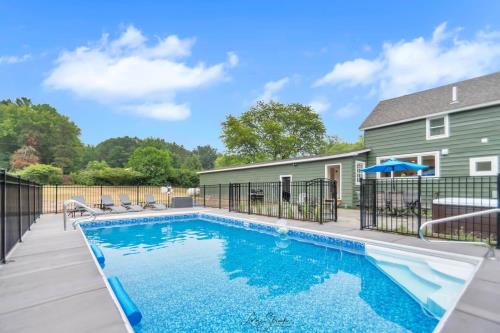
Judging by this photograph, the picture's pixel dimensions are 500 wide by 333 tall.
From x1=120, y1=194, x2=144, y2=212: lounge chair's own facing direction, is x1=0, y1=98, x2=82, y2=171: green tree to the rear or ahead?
to the rear

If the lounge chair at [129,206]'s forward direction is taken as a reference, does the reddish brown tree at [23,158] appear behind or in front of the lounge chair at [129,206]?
behind

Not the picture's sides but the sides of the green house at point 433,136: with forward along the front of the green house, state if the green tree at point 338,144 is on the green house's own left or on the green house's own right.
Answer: on the green house's own right

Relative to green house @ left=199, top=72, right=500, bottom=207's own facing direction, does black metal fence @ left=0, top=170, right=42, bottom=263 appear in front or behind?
in front

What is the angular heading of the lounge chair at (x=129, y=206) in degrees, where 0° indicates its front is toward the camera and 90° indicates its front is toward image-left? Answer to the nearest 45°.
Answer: approximately 315°

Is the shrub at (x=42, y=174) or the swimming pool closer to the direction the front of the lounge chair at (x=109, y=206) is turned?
the swimming pool

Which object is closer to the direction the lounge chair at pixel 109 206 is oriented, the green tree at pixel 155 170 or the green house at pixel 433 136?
the green house

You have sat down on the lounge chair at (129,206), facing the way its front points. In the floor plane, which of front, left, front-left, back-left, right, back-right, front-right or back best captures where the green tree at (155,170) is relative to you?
back-left

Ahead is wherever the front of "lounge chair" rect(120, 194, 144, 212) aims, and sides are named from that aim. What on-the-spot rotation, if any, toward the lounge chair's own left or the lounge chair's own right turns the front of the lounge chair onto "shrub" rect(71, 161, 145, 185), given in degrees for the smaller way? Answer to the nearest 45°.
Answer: approximately 135° to the lounge chair's own left
